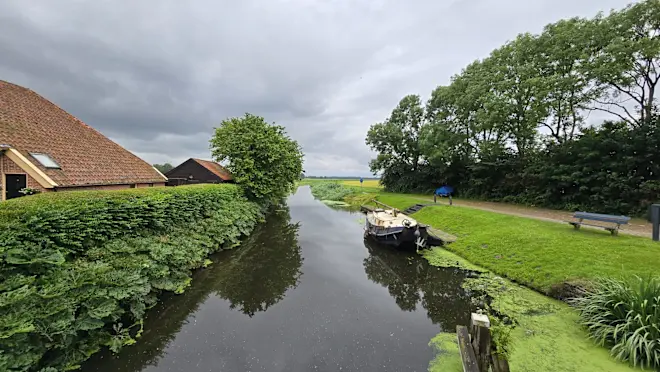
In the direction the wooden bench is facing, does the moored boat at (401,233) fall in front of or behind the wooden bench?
in front

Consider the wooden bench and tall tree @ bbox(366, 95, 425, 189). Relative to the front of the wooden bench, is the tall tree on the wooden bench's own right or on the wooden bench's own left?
on the wooden bench's own right

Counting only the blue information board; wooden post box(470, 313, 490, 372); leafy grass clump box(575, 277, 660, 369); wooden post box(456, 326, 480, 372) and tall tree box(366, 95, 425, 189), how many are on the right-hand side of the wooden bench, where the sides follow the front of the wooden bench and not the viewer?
2

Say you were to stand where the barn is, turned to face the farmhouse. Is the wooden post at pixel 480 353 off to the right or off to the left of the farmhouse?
left

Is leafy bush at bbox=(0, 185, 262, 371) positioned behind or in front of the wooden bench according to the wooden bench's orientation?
in front

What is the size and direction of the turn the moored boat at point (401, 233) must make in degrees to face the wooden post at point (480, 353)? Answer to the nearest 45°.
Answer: approximately 45° to its right

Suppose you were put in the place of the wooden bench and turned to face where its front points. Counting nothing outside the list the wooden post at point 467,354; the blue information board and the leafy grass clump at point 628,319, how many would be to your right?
1

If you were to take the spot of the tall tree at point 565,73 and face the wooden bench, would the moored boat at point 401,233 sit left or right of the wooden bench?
right

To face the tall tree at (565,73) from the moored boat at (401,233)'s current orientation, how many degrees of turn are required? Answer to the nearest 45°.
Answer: approximately 90° to its left

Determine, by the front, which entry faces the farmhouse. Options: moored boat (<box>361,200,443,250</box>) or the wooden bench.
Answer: the wooden bench

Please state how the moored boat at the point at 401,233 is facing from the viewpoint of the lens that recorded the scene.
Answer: facing the viewer and to the right of the viewer

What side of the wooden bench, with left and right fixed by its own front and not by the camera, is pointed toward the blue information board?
right

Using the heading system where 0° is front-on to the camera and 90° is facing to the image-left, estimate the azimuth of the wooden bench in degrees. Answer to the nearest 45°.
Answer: approximately 45°

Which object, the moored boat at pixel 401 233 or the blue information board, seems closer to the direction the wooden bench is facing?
the moored boat

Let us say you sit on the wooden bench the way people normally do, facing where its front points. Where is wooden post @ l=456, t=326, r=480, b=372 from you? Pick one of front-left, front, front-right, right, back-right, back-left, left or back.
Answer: front-left

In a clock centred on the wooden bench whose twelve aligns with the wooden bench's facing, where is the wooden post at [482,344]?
The wooden post is roughly at 11 o'clock from the wooden bench.

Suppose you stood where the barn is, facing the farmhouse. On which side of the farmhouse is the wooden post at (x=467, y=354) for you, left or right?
left
